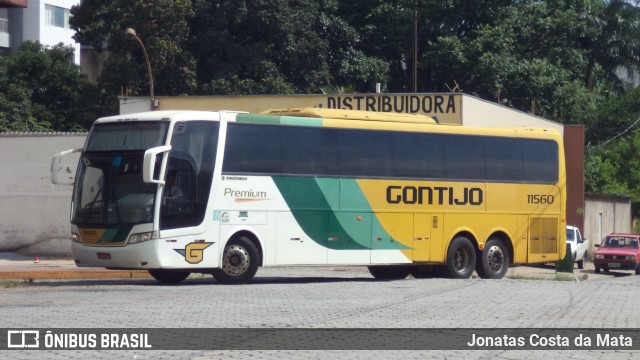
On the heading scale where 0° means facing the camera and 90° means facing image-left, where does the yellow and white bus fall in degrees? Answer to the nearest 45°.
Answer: approximately 45°

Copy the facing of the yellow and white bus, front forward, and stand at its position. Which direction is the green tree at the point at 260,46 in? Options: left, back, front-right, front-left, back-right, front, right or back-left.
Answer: back-right

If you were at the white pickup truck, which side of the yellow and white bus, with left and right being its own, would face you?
back

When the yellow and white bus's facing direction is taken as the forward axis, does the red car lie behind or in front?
behind

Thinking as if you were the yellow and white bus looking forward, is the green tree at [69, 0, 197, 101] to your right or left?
on your right
